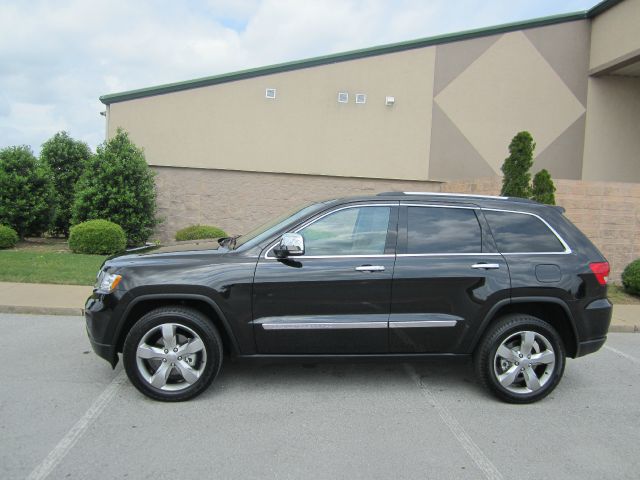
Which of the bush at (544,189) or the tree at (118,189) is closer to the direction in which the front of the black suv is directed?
the tree

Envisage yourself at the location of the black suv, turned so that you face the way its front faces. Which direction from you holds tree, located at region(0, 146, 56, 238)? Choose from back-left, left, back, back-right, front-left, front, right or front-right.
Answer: front-right

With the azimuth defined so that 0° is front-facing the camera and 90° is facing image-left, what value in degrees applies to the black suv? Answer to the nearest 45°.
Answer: approximately 90°

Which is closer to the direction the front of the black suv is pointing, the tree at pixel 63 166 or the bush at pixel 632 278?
the tree

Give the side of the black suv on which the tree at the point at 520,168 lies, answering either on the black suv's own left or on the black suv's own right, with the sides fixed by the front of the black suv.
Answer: on the black suv's own right

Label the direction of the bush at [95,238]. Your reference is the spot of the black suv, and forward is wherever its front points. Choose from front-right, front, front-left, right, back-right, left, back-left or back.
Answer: front-right

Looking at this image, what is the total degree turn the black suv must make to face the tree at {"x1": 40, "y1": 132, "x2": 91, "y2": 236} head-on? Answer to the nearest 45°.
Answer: approximately 45° to its right

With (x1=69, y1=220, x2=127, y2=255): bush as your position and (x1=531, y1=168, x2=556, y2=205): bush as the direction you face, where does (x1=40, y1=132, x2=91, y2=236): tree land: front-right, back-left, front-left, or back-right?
back-left

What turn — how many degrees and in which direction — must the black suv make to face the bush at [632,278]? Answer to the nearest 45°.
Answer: approximately 135° to its right
